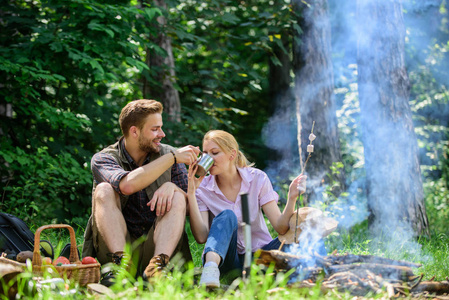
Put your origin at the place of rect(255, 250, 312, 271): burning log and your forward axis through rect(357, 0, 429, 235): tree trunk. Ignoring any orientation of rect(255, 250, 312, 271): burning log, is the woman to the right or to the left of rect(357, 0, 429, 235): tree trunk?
left

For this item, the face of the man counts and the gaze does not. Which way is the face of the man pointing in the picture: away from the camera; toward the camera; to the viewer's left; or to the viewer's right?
to the viewer's right

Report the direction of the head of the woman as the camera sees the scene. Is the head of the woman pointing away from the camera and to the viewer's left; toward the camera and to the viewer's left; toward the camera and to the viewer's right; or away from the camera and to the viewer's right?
toward the camera and to the viewer's left

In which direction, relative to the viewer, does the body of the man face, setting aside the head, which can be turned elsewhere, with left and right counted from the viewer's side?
facing the viewer

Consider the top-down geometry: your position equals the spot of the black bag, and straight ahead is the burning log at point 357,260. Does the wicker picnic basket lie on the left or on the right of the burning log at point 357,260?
right

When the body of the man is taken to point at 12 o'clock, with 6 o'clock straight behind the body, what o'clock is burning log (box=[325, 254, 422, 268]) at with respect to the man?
The burning log is roughly at 10 o'clock from the man.

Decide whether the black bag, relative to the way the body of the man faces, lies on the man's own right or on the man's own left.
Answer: on the man's own right

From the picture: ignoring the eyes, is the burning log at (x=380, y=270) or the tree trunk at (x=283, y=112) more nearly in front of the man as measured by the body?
the burning log

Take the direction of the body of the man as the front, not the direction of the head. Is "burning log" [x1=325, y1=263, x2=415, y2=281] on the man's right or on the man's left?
on the man's left

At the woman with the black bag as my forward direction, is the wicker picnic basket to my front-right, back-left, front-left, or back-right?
front-left

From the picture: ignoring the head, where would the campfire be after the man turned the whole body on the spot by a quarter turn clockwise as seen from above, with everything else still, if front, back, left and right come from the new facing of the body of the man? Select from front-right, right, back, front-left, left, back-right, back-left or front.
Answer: back-left
